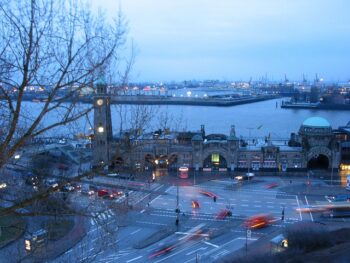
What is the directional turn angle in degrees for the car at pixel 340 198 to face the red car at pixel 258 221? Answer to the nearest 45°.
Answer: approximately 45° to its left

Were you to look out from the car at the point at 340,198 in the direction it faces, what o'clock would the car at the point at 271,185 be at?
the car at the point at 271,185 is roughly at 1 o'clock from the car at the point at 340,198.

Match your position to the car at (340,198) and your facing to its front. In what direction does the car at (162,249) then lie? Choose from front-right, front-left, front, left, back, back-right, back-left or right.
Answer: front-left

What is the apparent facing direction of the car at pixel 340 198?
to the viewer's left

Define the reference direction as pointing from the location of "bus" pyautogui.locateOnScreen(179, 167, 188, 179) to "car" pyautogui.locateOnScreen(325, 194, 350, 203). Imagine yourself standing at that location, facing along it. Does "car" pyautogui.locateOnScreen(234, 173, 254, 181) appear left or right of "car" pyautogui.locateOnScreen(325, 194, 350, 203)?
left

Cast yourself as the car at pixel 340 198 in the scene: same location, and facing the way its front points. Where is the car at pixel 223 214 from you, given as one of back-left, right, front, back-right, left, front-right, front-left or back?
front-left

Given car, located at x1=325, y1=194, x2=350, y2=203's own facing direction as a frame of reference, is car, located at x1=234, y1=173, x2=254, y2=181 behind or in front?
in front
